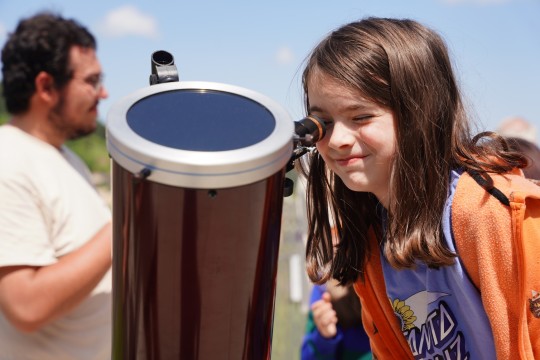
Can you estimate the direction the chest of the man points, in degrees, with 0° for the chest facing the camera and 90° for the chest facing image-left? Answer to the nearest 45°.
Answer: approximately 270°

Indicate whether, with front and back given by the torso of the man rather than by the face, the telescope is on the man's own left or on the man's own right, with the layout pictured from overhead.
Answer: on the man's own right

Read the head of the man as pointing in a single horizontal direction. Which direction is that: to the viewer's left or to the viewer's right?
to the viewer's right

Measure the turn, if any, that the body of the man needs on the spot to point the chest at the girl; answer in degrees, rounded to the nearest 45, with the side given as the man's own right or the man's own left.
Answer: approximately 45° to the man's own right

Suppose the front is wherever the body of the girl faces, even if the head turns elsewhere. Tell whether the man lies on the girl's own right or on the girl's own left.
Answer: on the girl's own right
